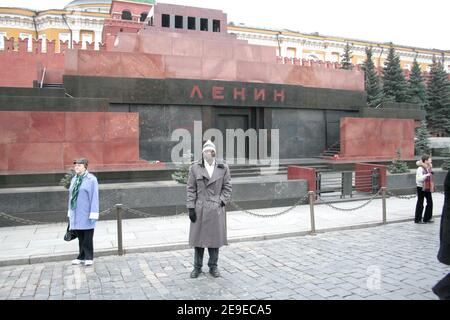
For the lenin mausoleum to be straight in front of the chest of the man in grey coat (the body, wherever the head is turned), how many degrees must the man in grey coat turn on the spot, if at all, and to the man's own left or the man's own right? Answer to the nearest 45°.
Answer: approximately 180°

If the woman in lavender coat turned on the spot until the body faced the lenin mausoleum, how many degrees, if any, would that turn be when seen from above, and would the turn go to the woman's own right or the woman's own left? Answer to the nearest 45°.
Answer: approximately 135° to the woman's own right

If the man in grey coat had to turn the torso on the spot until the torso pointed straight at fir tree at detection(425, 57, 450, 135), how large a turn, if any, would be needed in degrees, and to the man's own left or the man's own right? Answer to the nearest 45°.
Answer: approximately 135° to the man's own left

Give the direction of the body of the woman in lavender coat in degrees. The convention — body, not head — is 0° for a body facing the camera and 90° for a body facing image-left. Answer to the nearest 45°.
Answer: approximately 45°

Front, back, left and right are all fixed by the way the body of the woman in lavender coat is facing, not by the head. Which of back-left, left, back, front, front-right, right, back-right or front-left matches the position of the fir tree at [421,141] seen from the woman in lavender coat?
back

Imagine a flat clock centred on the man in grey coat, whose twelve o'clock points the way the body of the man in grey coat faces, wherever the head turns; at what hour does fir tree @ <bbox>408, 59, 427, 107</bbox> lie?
The fir tree is roughly at 7 o'clock from the man in grey coat.

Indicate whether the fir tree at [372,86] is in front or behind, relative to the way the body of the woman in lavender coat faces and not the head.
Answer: behind

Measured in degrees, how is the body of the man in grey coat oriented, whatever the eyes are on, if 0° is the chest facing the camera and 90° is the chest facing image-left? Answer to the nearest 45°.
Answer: approximately 0°

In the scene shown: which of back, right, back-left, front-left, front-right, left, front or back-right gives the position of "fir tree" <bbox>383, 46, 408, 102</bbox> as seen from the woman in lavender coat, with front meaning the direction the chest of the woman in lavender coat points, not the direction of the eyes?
back
